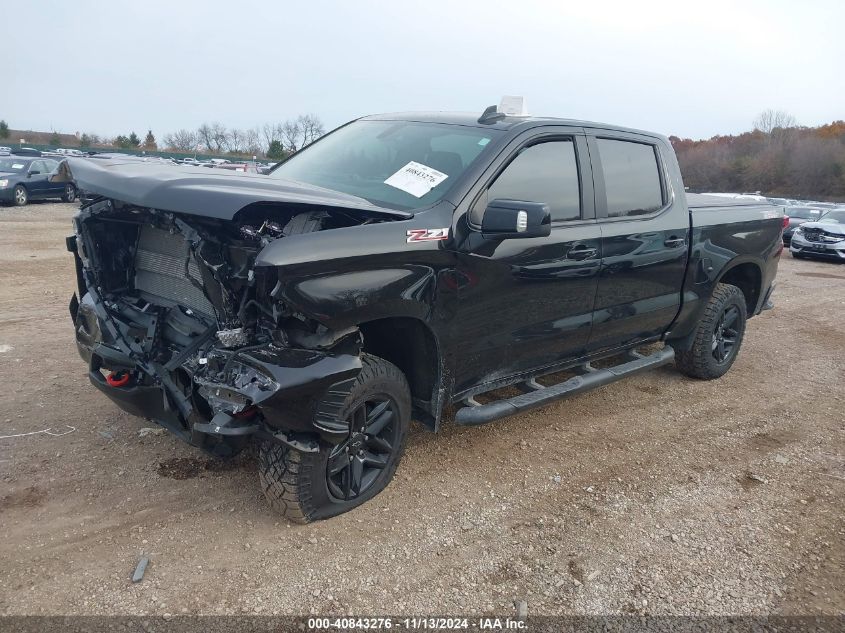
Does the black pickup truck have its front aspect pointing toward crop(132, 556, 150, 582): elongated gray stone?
yes

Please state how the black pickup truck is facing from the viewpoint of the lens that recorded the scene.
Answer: facing the viewer and to the left of the viewer
